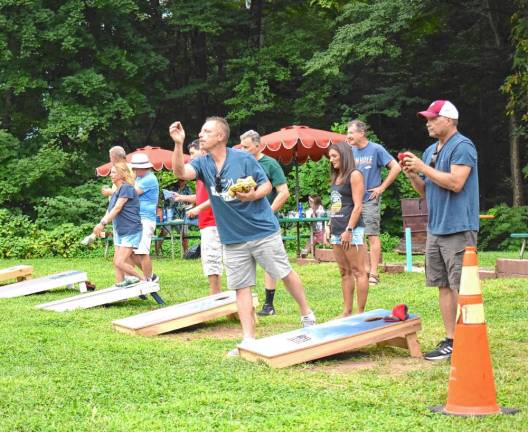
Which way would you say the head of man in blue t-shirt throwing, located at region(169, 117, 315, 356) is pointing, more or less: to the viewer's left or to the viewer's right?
to the viewer's left

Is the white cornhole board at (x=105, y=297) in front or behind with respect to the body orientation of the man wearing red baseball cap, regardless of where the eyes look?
in front

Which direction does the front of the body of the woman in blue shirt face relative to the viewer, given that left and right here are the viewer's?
facing to the left of the viewer

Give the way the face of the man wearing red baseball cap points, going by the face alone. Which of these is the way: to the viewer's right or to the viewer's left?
to the viewer's left

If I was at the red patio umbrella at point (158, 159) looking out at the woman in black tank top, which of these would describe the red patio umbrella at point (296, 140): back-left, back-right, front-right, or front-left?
front-left
